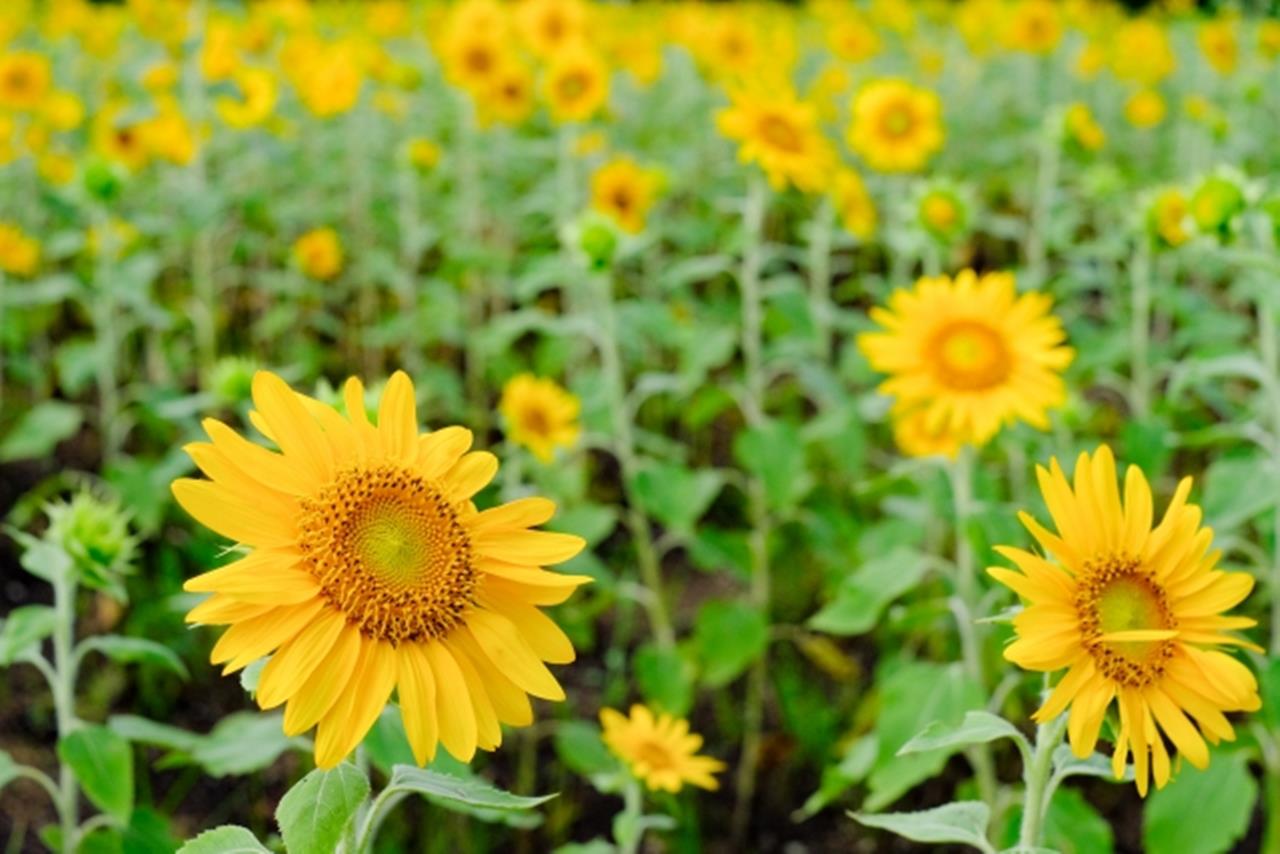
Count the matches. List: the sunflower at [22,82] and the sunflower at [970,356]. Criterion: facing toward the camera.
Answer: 2

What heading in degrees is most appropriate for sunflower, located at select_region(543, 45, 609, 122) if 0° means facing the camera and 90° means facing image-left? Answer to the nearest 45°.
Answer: approximately 0°

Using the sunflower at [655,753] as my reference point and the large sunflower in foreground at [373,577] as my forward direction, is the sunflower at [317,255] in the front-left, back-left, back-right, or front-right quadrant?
back-right

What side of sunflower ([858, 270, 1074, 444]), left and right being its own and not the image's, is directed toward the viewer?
front

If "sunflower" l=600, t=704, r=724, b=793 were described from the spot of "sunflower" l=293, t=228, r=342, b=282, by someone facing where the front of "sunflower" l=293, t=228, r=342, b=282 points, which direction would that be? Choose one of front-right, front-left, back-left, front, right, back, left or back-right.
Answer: front

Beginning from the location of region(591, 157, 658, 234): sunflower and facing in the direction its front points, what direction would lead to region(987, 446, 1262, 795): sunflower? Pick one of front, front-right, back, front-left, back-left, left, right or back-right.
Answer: front

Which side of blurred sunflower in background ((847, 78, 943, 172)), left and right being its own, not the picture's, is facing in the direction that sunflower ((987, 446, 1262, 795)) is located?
front

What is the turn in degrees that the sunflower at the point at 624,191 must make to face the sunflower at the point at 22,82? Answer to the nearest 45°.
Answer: approximately 90° to its right

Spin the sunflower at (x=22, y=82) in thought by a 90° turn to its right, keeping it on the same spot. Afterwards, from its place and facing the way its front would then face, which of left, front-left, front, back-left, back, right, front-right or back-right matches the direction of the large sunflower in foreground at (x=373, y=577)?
left

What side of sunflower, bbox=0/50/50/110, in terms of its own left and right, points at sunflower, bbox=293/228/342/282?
left

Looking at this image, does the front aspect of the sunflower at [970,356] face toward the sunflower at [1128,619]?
yes

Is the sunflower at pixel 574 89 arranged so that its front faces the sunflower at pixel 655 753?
yes

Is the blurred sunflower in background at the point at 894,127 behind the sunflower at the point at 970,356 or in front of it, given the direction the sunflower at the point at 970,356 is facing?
behind

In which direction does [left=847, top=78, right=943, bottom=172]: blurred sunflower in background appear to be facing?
toward the camera

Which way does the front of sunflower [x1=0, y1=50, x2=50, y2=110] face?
toward the camera

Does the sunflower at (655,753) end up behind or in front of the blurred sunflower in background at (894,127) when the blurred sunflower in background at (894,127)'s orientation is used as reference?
in front

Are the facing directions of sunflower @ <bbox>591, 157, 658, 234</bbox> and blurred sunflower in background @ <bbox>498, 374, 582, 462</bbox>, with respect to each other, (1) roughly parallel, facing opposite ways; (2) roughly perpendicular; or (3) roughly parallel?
roughly parallel
